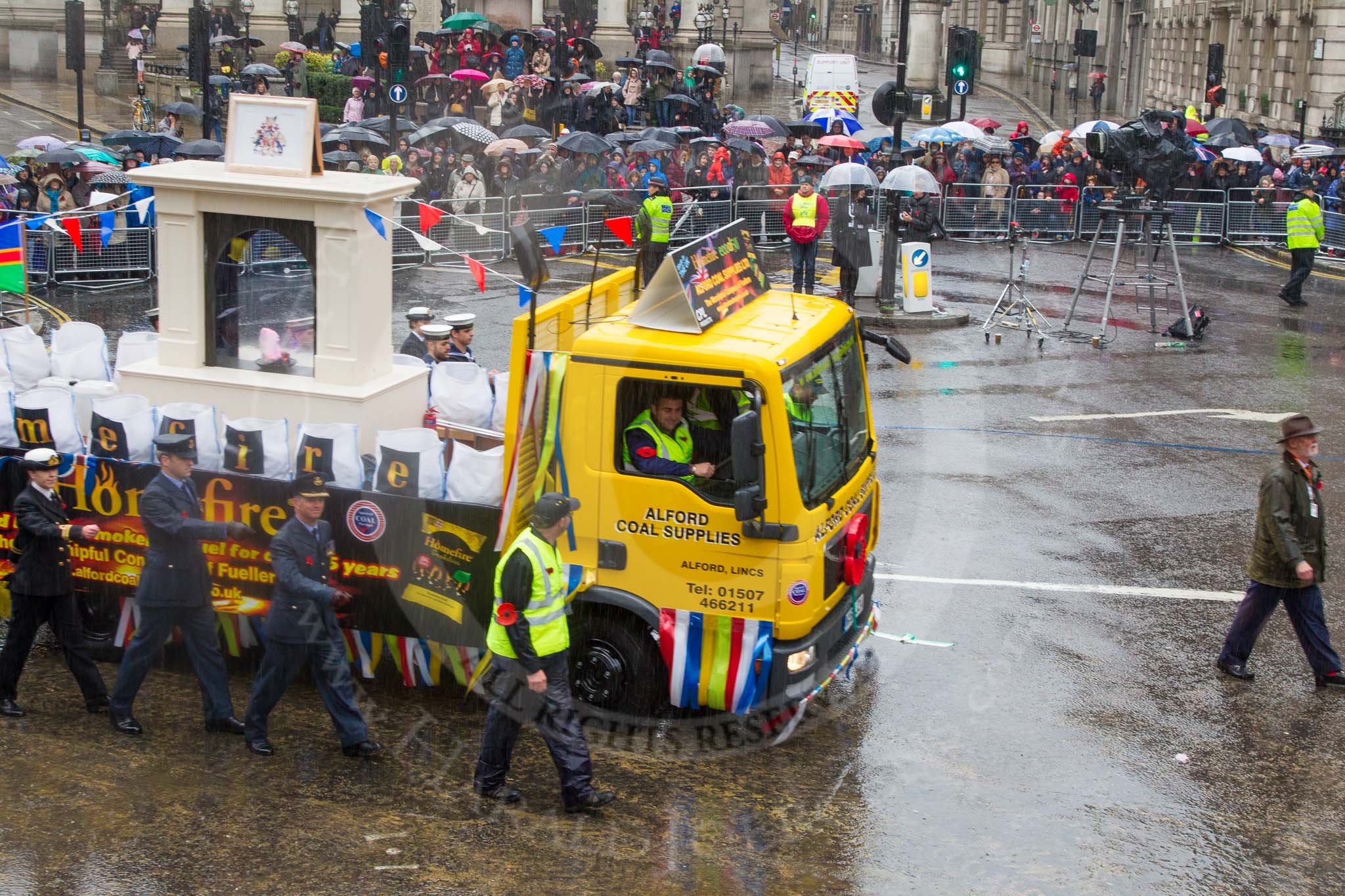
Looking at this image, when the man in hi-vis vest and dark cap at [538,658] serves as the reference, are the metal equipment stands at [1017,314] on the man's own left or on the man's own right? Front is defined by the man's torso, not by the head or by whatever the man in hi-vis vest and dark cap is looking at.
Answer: on the man's own left

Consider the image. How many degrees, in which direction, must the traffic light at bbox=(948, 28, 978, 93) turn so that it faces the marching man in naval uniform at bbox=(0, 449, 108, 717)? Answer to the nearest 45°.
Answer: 0° — it already faces them

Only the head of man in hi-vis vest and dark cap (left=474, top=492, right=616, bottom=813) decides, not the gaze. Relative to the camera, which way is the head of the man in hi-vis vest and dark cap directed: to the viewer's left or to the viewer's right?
to the viewer's right

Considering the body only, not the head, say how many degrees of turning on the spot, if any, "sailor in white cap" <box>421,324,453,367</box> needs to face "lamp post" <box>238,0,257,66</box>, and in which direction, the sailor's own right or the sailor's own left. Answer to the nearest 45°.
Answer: approximately 90° to the sailor's own left

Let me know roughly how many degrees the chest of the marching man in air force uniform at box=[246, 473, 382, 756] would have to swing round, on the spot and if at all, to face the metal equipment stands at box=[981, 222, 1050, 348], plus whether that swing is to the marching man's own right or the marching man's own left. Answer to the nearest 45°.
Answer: approximately 90° to the marching man's own left

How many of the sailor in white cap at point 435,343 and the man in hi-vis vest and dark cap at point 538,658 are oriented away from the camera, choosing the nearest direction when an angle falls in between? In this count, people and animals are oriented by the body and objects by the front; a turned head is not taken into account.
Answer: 0

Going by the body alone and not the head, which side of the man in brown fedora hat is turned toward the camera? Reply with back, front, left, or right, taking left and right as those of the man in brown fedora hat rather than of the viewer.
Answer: right
